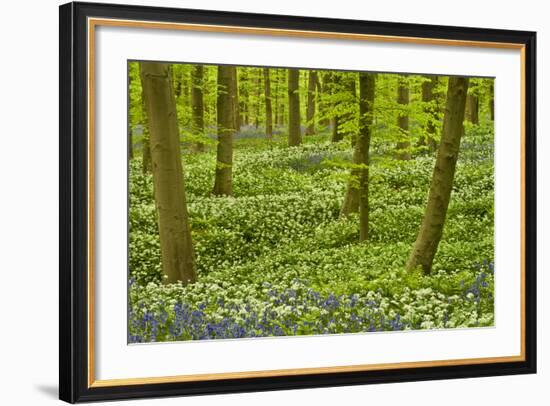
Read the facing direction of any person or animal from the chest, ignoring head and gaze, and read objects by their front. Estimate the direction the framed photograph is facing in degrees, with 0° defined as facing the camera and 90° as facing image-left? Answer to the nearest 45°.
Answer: approximately 315°
